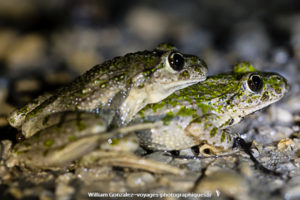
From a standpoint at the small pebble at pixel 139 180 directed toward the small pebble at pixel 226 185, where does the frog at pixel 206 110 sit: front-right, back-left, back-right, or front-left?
front-left

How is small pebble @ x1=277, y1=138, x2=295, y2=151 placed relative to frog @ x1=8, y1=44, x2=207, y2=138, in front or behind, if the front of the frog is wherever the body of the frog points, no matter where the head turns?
in front

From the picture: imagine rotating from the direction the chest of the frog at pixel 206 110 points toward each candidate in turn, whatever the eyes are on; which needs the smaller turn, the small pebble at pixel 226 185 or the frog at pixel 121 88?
the small pebble

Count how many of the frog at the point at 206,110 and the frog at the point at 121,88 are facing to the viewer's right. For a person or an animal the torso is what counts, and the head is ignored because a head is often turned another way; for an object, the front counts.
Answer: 2

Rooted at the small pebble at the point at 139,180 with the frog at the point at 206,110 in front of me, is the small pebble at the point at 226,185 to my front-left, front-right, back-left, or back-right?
front-right

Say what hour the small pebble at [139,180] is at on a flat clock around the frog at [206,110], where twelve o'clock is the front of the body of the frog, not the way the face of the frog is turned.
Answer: The small pebble is roughly at 4 o'clock from the frog.

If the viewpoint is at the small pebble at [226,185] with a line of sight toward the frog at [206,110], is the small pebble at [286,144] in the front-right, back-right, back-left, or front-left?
front-right

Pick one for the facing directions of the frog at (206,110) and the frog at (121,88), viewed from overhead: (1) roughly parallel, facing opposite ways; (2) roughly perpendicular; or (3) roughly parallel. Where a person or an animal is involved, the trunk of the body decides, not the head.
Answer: roughly parallel

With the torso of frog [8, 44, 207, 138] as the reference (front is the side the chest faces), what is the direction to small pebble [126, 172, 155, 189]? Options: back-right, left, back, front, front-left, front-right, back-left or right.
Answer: right

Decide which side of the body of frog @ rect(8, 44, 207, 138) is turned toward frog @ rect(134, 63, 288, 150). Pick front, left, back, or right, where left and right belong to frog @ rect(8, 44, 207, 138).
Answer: front

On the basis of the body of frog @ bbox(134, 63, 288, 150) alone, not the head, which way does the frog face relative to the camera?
to the viewer's right

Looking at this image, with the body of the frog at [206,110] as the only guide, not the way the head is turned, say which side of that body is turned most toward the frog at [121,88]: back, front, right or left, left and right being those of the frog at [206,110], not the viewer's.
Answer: back

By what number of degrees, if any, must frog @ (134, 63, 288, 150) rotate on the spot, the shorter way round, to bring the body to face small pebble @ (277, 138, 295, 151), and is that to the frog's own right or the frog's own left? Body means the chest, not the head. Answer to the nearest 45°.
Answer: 0° — it already faces it

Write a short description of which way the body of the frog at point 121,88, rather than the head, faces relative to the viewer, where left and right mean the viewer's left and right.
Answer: facing to the right of the viewer
